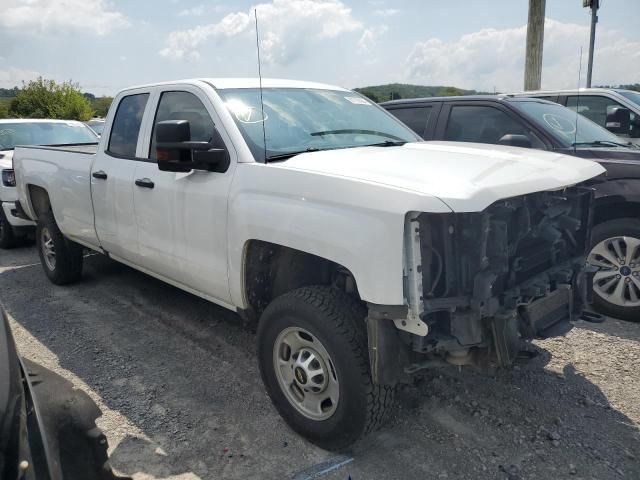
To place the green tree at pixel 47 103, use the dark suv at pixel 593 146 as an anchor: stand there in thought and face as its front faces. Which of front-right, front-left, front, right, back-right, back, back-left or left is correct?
back

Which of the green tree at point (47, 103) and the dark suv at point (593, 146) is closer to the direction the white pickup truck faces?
the dark suv

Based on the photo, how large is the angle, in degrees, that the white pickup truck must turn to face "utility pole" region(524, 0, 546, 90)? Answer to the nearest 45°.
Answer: approximately 90° to its left

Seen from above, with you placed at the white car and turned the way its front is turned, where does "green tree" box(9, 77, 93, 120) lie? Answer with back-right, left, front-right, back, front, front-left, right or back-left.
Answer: back-left

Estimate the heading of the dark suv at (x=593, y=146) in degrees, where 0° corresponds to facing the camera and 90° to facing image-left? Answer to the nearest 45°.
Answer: approximately 315°

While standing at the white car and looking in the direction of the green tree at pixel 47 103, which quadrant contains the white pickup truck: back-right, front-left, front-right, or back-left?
back-right

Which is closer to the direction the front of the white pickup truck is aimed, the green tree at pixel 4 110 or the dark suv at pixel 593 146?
the dark suv

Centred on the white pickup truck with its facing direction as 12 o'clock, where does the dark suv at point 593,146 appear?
The dark suv is roughly at 9 o'clock from the white pickup truck.

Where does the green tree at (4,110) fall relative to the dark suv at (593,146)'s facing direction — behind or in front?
behind

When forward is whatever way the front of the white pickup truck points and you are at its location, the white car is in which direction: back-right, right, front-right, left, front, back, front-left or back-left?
back
